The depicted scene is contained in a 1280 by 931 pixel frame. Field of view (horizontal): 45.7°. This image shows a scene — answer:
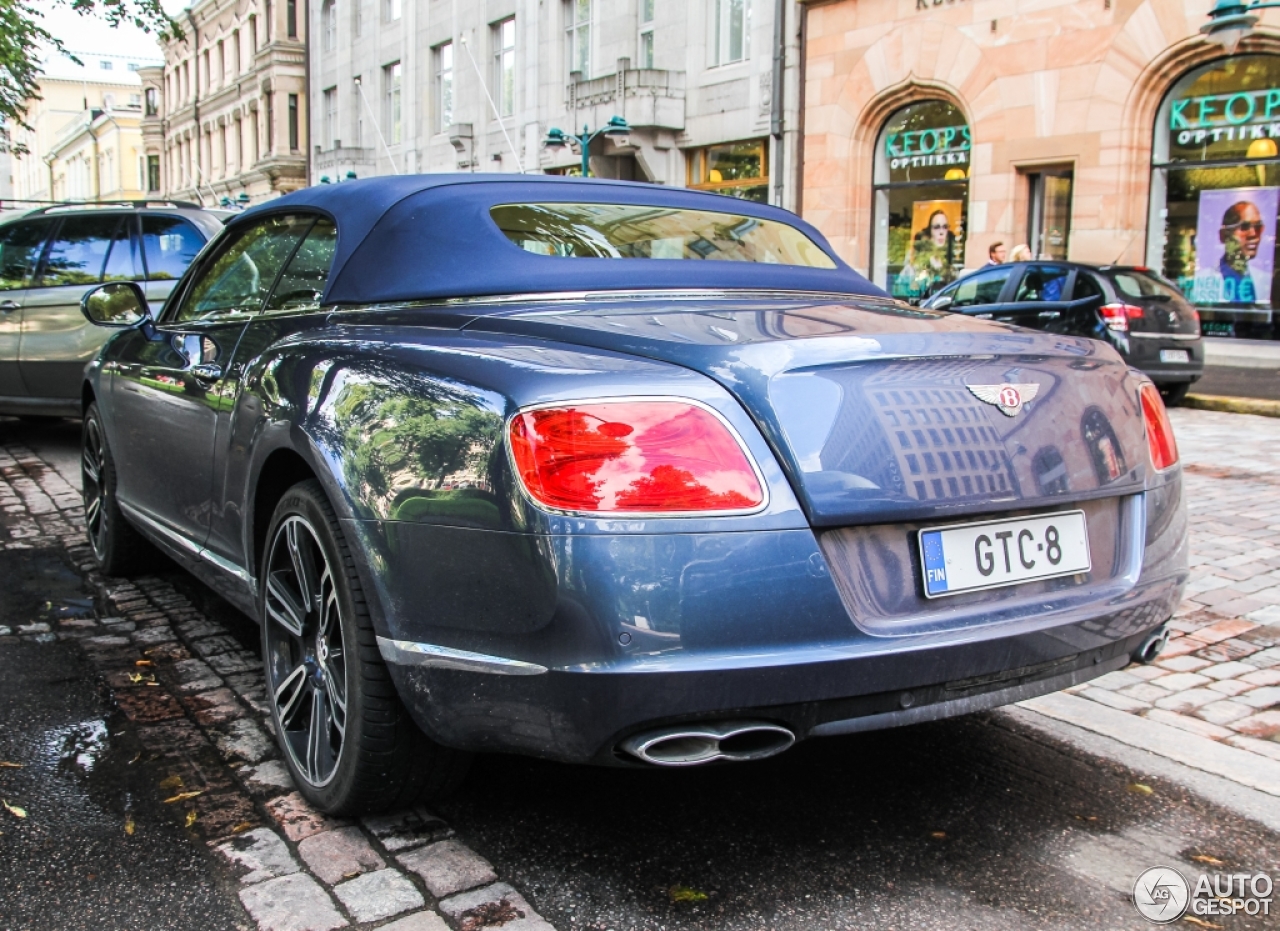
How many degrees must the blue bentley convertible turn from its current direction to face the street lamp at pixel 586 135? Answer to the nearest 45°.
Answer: approximately 45° to its right

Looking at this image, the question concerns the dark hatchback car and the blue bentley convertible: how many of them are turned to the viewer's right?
0

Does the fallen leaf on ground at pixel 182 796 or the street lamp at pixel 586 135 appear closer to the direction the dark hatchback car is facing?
the street lamp

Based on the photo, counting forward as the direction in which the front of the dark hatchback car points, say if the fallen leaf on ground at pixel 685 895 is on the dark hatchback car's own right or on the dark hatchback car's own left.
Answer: on the dark hatchback car's own left

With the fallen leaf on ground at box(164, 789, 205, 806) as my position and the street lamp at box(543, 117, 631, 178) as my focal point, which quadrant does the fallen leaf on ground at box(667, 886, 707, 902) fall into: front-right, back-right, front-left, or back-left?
back-right

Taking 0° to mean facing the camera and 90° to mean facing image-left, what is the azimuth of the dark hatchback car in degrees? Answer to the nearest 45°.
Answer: approximately 135°

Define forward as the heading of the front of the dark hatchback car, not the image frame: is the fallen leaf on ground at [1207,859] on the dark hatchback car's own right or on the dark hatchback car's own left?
on the dark hatchback car's own left

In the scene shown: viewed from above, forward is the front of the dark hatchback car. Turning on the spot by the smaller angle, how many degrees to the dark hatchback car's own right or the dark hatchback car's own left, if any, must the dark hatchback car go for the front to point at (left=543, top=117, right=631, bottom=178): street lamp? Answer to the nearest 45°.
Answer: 0° — it already faces it

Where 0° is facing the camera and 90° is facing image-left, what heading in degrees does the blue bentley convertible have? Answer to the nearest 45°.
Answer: approximately 135°

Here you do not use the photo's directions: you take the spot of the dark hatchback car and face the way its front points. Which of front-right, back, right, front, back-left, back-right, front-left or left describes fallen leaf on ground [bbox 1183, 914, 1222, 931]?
back-left

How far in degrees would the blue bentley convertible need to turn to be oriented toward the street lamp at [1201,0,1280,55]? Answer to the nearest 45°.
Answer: approximately 90° to its right
